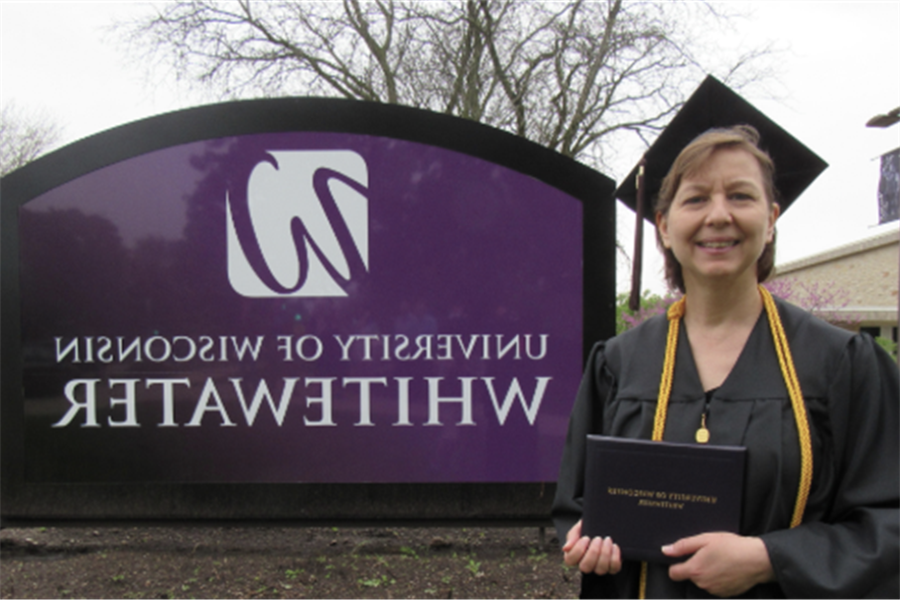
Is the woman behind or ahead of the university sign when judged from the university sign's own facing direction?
ahead

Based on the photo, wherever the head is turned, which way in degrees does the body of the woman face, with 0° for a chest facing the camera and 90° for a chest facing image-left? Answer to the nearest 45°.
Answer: approximately 0°

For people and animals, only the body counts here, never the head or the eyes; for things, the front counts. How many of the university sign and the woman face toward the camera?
2

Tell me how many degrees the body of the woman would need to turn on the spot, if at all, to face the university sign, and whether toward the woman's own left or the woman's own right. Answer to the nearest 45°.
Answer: approximately 135° to the woman's own right

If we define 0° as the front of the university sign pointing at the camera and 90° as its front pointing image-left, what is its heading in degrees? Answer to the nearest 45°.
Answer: approximately 0°
